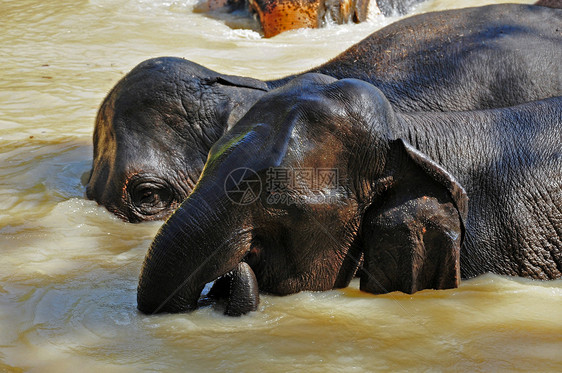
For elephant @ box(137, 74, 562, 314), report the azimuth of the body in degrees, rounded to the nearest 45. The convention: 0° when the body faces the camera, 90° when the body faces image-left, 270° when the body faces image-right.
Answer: approximately 90°

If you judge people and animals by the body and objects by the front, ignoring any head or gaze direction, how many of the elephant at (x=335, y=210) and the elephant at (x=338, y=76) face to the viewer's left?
2

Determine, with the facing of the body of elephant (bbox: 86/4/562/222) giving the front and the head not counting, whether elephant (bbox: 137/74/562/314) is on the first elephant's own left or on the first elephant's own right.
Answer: on the first elephant's own left

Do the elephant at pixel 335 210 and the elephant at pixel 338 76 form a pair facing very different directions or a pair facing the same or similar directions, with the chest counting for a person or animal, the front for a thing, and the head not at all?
same or similar directions

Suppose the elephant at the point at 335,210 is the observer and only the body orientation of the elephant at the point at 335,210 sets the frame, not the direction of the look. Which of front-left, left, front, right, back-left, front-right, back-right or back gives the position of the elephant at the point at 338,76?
right

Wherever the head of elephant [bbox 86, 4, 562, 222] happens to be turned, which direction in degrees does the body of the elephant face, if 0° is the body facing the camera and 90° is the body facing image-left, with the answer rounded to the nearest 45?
approximately 90°
